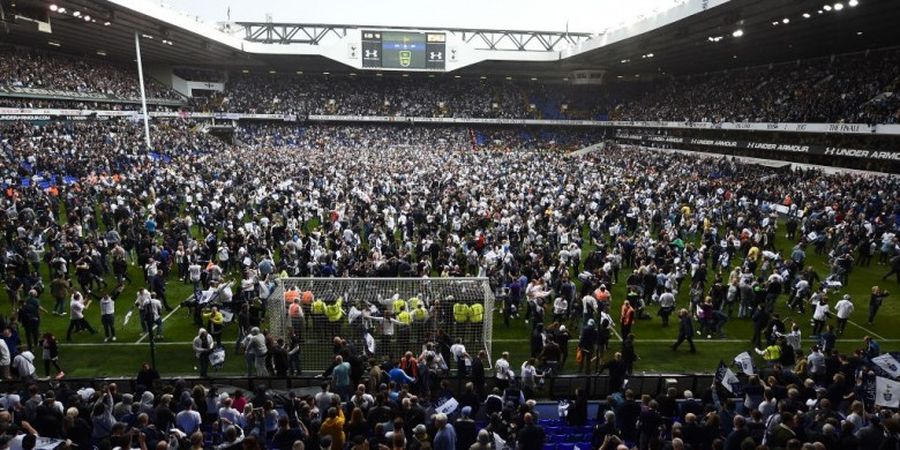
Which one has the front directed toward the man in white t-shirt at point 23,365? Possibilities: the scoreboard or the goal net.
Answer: the scoreboard

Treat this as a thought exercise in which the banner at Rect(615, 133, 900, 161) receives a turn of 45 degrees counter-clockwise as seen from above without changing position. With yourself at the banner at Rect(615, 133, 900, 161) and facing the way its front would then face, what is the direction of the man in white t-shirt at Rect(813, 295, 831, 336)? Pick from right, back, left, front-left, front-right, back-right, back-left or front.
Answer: front

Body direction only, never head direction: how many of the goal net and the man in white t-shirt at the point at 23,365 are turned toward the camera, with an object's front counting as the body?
0

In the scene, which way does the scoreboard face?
toward the camera

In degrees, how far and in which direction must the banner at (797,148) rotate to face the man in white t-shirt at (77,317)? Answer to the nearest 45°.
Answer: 0° — it already faces them

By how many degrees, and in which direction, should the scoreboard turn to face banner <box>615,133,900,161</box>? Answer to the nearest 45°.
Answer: approximately 45° to its left

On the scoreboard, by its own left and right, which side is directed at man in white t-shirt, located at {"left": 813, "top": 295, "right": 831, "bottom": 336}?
front

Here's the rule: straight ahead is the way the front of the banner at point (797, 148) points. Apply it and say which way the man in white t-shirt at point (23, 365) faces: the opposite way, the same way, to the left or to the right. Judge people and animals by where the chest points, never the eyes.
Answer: to the right

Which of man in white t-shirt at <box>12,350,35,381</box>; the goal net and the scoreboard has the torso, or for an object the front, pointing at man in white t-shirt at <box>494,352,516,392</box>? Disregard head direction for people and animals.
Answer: the scoreboard

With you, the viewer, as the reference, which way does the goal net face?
facing away from the viewer

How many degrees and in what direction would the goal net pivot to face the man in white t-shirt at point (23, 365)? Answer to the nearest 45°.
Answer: approximately 90° to its left

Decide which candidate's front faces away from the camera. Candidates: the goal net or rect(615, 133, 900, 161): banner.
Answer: the goal net
